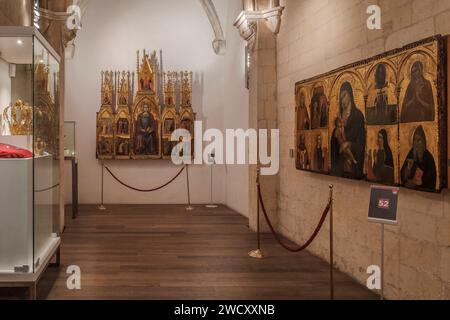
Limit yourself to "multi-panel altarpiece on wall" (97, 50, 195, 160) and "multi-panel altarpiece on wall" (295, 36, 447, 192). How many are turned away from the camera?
0

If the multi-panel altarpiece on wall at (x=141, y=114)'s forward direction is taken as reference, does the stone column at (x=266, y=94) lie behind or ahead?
ahead

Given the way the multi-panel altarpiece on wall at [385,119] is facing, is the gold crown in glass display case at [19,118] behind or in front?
in front

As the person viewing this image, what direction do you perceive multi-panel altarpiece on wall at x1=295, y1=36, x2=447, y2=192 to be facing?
facing the viewer and to the left of the viewer

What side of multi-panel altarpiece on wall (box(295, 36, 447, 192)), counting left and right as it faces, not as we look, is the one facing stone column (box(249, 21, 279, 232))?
right

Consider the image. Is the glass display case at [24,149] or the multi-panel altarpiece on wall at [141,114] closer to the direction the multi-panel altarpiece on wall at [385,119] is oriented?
the glass display case

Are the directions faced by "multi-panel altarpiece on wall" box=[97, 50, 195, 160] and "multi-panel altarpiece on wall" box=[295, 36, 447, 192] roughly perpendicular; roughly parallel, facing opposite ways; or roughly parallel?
roughly perpendicular

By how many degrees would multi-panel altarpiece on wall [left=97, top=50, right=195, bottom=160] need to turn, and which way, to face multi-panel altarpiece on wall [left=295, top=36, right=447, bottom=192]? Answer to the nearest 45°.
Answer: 0° — it already faces it

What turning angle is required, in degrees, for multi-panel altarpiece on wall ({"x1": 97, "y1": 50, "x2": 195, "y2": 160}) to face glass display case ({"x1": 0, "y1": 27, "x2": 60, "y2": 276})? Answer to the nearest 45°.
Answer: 0° — it already faces it
